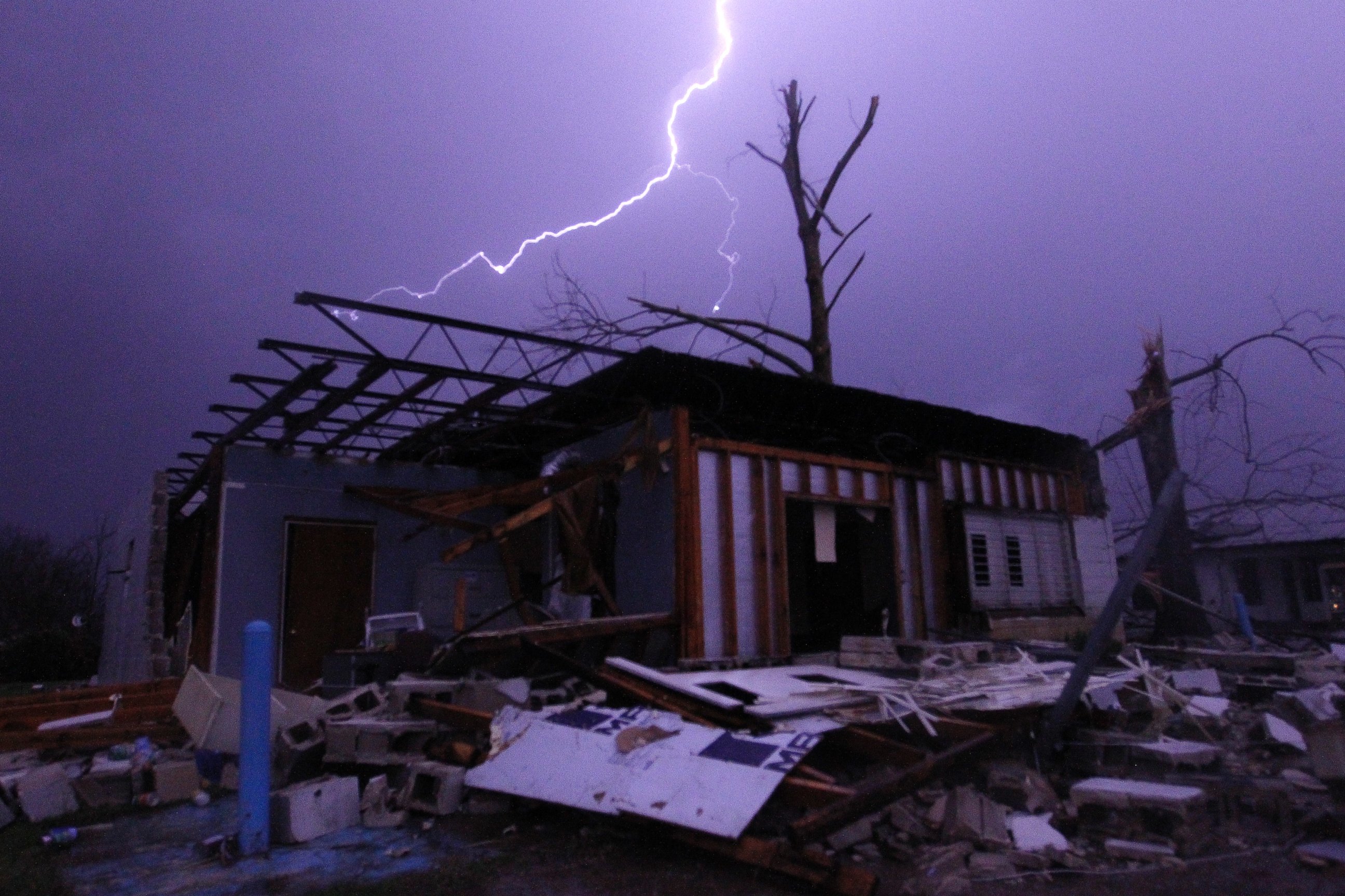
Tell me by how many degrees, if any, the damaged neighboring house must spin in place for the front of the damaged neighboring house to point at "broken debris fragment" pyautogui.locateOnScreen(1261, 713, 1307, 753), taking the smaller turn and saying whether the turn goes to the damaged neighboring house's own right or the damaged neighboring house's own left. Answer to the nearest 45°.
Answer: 0° — it already faces it

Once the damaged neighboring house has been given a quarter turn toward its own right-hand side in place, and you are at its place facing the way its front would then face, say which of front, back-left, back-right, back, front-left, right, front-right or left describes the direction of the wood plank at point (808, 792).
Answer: left

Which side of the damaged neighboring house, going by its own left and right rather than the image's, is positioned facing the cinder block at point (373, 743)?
front

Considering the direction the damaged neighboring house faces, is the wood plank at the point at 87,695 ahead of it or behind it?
ahead

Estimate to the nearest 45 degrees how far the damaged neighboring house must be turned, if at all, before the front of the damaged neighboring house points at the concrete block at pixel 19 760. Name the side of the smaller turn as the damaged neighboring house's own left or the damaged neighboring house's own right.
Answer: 0° — it already faces it

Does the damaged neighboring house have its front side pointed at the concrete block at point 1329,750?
yes

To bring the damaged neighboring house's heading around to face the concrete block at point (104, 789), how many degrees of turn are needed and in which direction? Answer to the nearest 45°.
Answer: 0° — it already faces it

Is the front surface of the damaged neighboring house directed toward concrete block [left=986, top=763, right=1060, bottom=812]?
yes

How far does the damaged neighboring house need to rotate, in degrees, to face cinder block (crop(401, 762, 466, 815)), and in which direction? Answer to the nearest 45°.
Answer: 0° — it already faces it

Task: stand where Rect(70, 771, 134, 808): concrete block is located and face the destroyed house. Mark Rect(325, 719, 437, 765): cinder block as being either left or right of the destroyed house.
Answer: right

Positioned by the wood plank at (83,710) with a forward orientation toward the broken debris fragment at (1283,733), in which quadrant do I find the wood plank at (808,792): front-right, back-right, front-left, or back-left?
front-right

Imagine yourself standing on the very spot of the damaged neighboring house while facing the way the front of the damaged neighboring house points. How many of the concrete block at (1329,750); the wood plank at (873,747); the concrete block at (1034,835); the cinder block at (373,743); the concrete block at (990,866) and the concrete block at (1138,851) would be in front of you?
6

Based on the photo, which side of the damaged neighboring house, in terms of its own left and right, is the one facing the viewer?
front

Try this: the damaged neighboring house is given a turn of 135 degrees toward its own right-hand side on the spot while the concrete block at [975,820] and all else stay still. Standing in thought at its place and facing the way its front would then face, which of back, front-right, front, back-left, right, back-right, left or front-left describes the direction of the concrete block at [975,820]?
back-left

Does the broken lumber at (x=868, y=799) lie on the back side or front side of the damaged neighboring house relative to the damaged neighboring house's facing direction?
on the front side

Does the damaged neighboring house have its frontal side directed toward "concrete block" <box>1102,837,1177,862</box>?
yes

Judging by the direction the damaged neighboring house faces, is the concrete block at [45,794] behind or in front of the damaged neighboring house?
in front

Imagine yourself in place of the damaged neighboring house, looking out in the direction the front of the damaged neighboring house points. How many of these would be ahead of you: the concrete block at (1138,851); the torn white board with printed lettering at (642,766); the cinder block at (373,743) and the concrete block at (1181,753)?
4

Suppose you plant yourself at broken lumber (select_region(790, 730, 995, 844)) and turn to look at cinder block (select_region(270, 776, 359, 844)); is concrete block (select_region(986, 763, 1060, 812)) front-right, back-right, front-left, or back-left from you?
back-right
